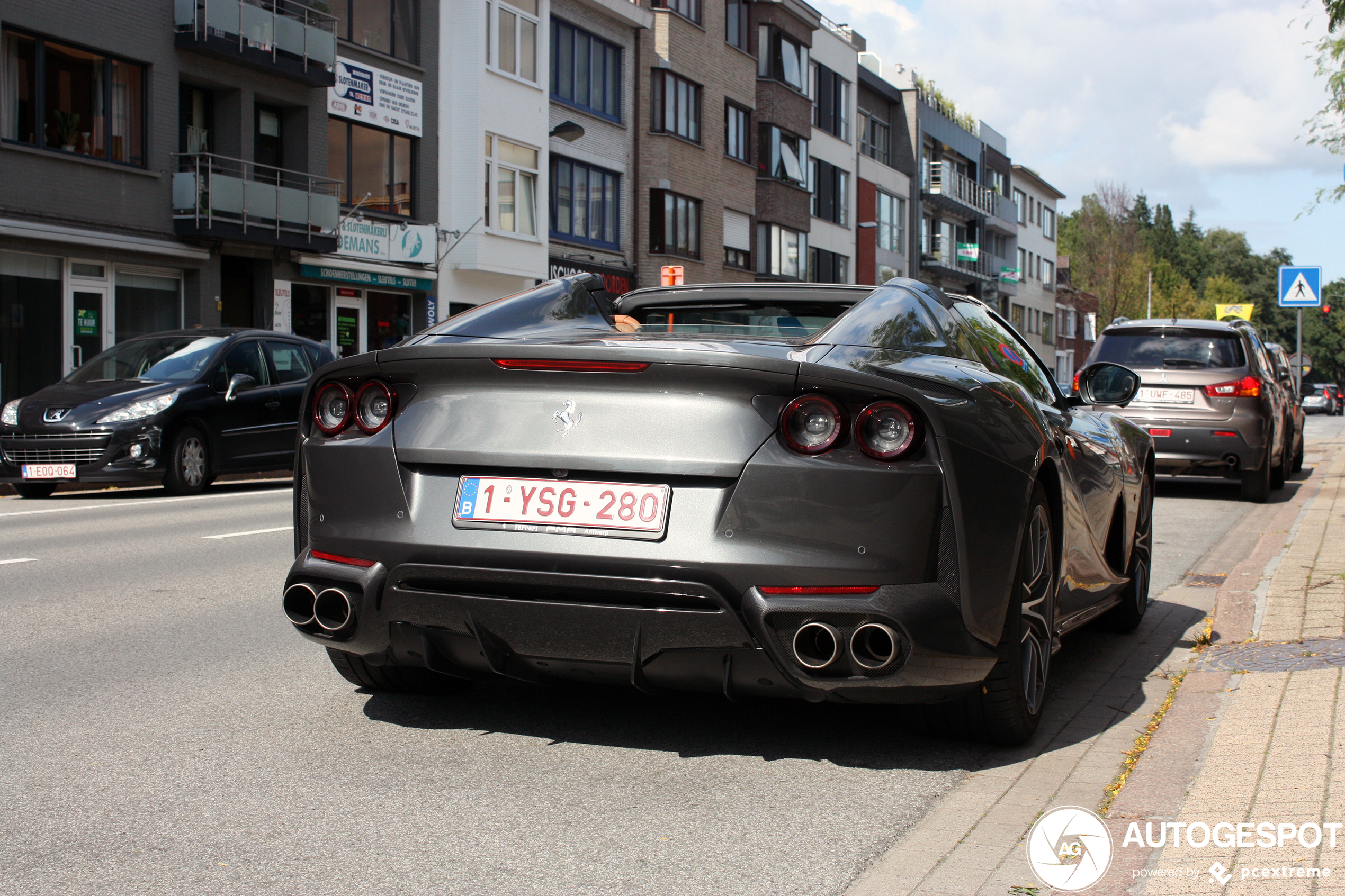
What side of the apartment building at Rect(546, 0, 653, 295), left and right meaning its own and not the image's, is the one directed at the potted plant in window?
right

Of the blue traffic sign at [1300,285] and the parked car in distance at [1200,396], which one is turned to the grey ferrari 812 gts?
the blue traffic sign

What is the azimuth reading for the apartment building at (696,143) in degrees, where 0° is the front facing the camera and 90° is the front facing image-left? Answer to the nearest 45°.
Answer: approximately 315°

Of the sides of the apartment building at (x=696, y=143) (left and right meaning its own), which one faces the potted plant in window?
right

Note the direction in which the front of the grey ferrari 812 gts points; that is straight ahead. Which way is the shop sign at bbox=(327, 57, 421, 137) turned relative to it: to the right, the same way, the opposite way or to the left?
to the right

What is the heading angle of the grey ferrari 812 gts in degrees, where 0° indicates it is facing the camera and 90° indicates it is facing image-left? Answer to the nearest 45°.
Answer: approximately 225°

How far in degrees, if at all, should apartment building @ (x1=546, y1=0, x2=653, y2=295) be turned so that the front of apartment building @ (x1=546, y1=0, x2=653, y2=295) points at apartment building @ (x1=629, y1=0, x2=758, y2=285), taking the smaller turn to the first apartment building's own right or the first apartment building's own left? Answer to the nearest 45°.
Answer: approximately 90° to the first apartment building's own left

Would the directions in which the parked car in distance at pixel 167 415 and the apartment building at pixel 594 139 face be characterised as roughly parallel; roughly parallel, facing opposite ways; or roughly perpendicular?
roughly perpendicular

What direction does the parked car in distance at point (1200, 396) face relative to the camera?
away from the camera

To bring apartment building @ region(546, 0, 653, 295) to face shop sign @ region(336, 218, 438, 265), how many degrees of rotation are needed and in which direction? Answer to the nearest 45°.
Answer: approximately 90° to its right
